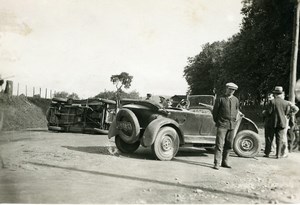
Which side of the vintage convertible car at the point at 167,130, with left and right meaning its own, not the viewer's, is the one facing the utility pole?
front

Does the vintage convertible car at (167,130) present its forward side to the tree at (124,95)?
no

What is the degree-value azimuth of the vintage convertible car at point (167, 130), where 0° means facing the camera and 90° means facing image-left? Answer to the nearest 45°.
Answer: approximately 225°

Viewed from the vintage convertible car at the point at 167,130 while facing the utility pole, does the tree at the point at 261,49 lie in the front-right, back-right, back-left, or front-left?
front-left

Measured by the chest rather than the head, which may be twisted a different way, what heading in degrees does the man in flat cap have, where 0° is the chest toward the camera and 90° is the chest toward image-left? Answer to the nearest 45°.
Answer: approximately 315°

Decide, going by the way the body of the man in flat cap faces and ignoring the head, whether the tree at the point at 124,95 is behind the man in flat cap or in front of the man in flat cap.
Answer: behind

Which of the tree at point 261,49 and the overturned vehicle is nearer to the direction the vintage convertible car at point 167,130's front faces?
the tree

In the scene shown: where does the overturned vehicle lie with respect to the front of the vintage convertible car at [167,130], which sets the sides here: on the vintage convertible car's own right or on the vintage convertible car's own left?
on the vintage convertible car's own left

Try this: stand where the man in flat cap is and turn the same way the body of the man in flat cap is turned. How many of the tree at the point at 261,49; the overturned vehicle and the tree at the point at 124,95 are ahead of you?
0

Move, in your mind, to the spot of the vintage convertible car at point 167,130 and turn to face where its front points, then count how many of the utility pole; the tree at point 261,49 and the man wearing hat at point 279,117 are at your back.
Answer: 0

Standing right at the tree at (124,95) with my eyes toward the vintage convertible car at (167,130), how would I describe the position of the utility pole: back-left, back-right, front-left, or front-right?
front-left

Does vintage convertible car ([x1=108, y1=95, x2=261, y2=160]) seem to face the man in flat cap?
no

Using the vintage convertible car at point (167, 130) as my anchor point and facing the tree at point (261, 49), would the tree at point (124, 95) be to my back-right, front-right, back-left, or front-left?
front-left

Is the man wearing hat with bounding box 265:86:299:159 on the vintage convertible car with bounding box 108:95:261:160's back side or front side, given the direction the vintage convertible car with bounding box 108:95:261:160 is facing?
on the front side

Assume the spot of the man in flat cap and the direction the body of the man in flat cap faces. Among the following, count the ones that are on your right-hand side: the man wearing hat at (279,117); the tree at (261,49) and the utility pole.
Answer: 0

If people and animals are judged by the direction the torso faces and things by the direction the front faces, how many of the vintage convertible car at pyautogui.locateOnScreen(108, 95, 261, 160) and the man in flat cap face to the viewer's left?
0

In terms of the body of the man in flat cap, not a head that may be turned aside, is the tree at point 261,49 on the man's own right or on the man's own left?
on the man's own left

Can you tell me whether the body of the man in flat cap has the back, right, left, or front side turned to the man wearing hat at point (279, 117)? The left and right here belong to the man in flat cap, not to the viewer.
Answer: left

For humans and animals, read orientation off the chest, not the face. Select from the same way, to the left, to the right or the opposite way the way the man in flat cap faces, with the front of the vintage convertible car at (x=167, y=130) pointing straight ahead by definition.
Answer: to the right
